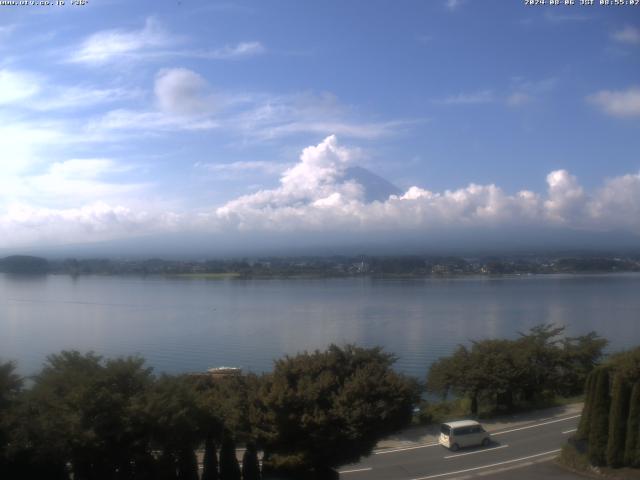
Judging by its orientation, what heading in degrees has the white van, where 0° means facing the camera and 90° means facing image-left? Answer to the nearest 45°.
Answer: approximately 225°

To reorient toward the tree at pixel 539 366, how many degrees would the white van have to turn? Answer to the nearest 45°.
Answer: approximately 45° to its left

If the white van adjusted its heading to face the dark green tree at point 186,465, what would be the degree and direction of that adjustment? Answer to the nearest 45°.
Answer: approximately 180°

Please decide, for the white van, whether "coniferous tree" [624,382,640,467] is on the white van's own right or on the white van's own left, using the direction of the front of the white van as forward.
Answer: on the white van's own right

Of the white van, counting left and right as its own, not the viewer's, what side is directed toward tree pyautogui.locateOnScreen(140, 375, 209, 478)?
back

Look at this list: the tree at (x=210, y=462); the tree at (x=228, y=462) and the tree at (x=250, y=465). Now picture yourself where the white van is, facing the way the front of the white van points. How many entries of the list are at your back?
3

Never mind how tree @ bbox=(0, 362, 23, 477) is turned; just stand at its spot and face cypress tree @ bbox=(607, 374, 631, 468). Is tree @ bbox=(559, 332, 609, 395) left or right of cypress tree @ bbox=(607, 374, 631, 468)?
left

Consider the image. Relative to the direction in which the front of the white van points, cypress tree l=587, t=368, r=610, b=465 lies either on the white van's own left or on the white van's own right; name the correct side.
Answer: on the white van's own right
